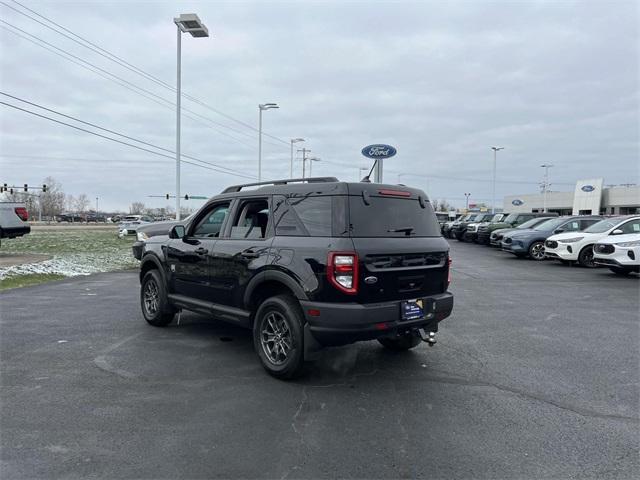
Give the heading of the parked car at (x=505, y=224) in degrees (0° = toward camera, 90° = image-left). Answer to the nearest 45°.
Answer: approximately 45°

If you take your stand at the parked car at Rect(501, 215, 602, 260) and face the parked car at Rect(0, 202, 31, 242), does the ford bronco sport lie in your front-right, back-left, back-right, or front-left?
front-left

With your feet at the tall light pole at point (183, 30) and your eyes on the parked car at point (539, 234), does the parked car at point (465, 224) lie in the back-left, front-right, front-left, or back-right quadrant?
front-left

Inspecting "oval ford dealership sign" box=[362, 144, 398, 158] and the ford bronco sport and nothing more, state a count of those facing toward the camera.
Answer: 1

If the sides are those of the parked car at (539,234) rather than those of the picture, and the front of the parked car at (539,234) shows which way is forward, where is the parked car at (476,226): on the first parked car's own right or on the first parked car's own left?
on the first parked car's own right

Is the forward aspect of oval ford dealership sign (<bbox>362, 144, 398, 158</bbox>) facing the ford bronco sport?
yes

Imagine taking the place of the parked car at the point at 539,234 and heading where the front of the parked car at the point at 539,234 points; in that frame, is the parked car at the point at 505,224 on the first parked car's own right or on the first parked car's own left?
on the first parked car's own right

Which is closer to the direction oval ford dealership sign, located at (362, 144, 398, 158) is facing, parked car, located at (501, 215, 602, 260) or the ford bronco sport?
the ford bronco sport

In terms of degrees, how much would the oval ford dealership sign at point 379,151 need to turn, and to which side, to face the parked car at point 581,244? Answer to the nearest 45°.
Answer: approximately 45° to its left

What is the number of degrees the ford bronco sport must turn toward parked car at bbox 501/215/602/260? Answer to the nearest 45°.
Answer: approximately 90° to its right

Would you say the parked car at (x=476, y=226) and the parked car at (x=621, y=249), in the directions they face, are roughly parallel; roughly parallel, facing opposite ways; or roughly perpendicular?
roughly parallel

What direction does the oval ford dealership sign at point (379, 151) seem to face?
toward the camera

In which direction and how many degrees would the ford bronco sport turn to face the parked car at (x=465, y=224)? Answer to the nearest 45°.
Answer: approximately 90° to its right

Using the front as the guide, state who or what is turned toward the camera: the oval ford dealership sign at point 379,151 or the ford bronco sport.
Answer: the oval ford dealership sign

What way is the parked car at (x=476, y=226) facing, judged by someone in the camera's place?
facing the viewer and to the left of the viewer

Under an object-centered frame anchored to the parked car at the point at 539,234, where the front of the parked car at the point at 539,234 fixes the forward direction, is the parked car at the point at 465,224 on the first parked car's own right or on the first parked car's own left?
on the first parked car's own right

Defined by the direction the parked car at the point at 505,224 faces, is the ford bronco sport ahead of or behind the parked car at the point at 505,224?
ahead
